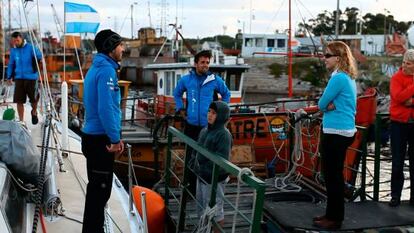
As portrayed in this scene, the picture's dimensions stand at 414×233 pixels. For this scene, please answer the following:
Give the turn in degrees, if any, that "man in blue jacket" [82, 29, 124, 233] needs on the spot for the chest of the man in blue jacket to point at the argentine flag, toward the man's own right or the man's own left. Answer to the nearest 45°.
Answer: approximately 90° to the man's own left

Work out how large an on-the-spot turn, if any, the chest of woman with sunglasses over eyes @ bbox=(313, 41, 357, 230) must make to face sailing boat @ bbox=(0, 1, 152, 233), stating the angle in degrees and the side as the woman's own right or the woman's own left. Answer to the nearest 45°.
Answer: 0° — they already face it

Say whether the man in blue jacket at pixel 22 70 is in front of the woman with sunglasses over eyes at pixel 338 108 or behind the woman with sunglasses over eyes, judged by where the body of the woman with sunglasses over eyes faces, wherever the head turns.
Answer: in front

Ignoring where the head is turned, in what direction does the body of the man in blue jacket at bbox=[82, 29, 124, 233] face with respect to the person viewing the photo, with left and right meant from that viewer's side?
facing to the right of the viewer

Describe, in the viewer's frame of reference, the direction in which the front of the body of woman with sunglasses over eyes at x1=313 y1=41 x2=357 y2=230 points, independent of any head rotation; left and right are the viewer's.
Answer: facing to the left of the viewer

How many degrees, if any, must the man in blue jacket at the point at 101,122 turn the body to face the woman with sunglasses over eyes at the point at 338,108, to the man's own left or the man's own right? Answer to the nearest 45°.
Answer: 0° — they already face them

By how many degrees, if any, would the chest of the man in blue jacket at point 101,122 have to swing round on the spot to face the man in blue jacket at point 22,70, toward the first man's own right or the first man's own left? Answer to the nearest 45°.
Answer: approximately 90° to the first man's own left

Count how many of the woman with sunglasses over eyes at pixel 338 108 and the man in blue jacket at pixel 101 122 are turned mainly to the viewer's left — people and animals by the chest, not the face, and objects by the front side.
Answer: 1

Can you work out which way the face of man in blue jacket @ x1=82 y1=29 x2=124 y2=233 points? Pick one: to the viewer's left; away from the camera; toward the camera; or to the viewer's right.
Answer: to the viewer's right

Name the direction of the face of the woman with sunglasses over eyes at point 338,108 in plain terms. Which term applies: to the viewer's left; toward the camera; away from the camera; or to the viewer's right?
to the viewer's left

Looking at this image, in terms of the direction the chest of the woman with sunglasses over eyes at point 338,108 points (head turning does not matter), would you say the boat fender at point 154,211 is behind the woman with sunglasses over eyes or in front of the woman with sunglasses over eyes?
in front

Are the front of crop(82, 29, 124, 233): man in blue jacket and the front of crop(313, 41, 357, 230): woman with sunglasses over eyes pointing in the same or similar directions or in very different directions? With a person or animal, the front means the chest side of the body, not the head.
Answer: very different directions
